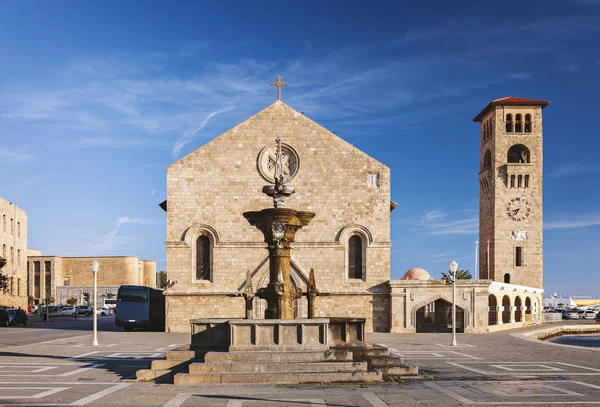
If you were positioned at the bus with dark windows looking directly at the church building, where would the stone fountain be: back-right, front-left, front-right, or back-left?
front-right

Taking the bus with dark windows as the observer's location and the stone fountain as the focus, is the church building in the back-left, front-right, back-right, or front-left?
front-left

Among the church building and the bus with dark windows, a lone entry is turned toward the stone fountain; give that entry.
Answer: the church building

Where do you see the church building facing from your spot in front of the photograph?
facing the viewer

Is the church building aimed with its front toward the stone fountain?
yes

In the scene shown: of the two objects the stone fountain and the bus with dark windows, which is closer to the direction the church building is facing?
the stone fountain
